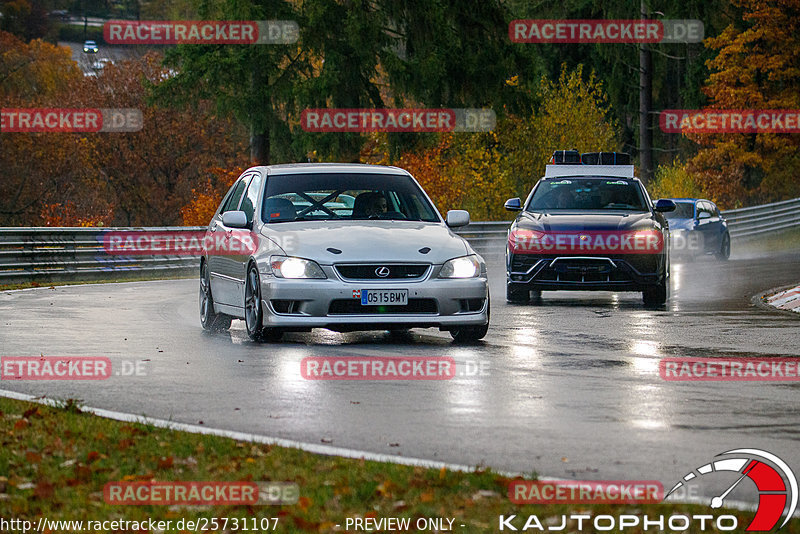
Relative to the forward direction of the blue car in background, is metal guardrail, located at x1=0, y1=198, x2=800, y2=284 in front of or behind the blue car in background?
in front

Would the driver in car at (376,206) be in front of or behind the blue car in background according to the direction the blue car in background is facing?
in front

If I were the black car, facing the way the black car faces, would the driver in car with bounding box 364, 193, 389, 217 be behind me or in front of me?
in front

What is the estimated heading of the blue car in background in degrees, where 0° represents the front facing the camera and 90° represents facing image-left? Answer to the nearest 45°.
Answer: approximately 45°

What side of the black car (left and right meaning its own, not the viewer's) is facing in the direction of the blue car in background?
back

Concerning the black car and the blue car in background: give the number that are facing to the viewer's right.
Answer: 0

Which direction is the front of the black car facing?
toward the camera
